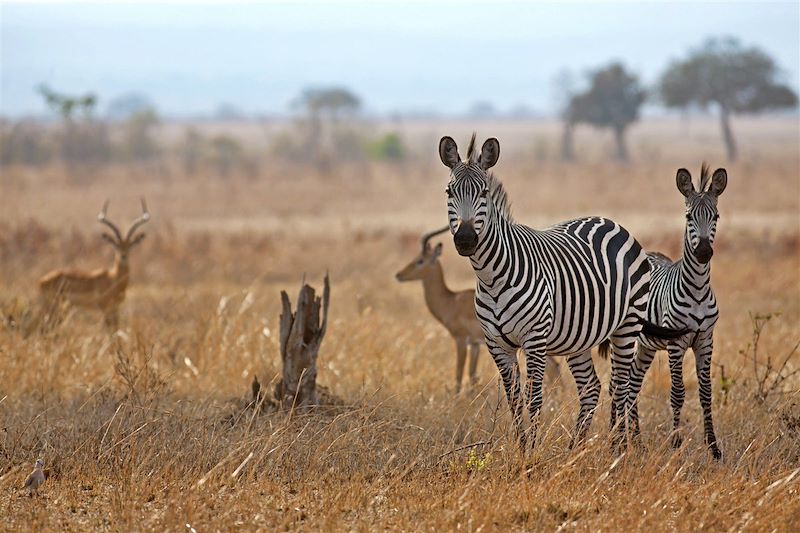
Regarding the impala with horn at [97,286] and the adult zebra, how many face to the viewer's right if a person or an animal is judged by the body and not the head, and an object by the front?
1

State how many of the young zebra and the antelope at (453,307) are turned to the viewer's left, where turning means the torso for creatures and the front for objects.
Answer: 1

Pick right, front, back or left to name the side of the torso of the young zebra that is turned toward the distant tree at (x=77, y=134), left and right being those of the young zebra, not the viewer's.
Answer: back

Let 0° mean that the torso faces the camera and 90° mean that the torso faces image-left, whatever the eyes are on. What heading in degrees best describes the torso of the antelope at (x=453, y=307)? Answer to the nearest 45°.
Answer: approximately 90°

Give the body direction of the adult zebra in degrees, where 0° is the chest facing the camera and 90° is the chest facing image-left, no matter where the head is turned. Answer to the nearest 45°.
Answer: approximately 45°

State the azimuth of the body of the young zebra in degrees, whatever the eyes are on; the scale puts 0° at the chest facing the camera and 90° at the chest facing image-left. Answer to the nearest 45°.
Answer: approximately 315°

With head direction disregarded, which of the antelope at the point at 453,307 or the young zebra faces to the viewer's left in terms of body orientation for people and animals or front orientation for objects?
the antelope

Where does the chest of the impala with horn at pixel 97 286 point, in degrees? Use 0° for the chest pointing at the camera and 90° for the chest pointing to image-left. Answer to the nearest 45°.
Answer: approximately 270°
